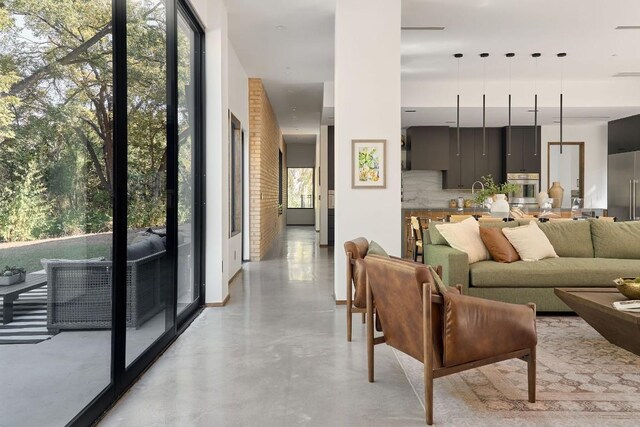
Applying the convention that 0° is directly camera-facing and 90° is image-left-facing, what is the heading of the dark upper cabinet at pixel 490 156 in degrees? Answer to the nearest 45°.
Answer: approximately 0°

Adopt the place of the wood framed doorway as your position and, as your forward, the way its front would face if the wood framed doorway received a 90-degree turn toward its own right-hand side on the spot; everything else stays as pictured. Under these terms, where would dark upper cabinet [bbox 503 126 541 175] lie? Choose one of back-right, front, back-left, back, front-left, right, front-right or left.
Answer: front-left

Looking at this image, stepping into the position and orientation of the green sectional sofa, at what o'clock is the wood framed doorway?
The wood framed doorway is roughly at 6 o'clock from the green sectional sofa.

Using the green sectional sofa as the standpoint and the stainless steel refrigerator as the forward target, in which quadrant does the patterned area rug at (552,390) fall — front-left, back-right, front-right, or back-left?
back-right

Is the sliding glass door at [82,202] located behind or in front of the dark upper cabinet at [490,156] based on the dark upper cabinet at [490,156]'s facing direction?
in front

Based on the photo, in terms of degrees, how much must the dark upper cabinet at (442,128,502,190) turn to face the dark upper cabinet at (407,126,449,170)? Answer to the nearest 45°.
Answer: approximately 45° to its right

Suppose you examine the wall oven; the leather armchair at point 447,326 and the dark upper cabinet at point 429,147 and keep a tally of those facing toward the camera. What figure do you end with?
2

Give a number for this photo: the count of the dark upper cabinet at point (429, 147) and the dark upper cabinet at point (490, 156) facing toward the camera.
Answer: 2

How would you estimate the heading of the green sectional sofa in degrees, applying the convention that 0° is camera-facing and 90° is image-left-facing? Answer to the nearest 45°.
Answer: approximately 0°

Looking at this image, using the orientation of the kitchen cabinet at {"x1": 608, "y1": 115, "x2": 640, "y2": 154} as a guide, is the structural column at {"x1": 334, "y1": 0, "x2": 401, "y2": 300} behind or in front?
in front

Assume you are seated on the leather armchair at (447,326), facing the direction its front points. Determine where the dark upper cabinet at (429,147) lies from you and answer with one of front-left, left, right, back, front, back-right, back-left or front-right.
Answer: front-left
